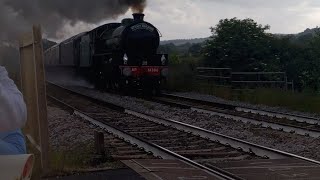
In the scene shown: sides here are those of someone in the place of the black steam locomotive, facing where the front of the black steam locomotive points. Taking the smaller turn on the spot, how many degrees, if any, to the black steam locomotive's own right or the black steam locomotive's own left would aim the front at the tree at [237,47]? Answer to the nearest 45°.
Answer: approximately 90° to the black steam locomotive's own left

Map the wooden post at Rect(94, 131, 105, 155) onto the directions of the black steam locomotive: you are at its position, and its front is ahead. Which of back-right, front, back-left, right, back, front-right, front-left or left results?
front-right

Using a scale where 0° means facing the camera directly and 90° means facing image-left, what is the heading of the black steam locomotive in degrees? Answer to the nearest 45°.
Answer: approximately 315°

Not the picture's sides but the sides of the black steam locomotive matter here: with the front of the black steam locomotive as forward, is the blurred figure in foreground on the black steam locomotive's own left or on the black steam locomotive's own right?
on the black steam locomotive's own right

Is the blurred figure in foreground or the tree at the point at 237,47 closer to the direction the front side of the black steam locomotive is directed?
the blurred figure in foreground

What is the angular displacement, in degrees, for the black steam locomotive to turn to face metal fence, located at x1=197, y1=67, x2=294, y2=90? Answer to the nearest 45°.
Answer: approximately 45° to its left
